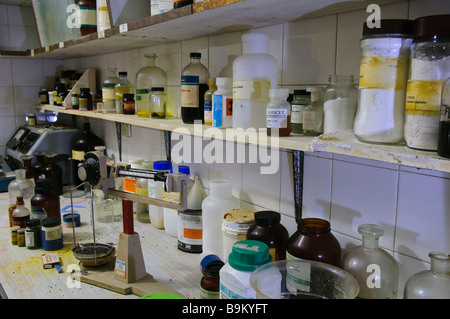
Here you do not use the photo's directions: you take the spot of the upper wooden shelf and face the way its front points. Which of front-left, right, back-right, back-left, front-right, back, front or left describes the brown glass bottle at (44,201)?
right

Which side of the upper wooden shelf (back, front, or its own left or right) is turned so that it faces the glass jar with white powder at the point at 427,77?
left

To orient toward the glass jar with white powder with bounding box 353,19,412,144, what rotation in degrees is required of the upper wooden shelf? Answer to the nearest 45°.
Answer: approximately 90° to its left

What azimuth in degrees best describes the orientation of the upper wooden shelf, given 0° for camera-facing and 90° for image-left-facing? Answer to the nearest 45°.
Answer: approximately 45°

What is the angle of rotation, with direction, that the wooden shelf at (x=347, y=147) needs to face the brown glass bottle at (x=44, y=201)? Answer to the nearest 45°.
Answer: approximately 90° to its right

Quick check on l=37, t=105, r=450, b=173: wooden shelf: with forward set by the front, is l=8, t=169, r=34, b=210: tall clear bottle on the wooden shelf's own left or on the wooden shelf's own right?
on the wooden shelf's own right
